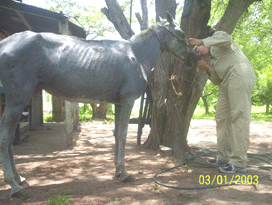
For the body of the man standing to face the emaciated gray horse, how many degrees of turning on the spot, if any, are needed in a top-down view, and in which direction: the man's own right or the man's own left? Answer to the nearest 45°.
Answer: approximately 45° to the man's own left

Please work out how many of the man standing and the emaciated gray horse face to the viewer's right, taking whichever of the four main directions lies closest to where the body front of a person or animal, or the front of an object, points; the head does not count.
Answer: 1

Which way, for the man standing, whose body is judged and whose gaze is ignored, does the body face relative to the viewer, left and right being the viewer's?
facing to the left of the viewer

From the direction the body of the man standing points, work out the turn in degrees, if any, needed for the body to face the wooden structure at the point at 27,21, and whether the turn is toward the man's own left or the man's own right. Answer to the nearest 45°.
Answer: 0° — they already face it

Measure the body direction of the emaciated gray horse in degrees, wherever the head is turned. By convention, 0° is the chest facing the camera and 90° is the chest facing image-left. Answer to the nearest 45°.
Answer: approximately 270°
